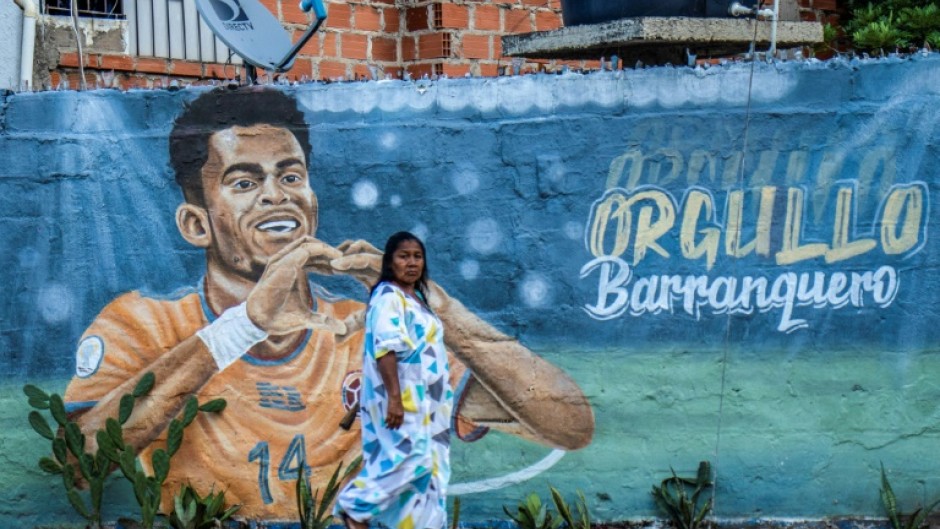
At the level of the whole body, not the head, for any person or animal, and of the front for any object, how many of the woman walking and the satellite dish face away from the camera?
0

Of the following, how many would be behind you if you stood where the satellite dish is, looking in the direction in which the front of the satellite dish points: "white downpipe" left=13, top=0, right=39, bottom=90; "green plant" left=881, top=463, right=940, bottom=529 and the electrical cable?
1

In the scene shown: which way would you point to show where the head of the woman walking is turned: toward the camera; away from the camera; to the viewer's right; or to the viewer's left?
toward the camera

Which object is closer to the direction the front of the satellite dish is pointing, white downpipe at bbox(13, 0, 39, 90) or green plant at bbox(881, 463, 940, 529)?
the green plant

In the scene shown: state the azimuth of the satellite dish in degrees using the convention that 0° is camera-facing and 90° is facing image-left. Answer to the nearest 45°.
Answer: approximately 315°

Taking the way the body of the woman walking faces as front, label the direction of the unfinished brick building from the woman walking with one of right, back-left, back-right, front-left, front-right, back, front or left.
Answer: back-left

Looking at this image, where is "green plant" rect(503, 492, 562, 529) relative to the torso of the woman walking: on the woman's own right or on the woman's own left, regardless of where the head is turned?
on the woman's own left
